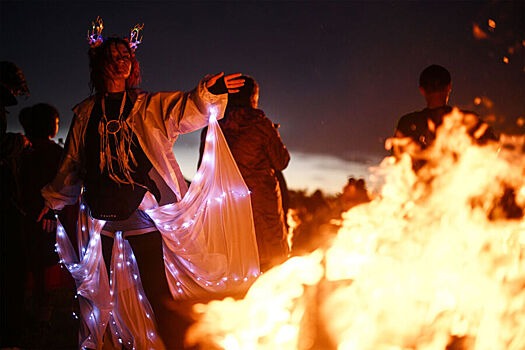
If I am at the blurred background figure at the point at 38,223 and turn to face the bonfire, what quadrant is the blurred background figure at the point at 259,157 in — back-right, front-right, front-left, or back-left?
front-left

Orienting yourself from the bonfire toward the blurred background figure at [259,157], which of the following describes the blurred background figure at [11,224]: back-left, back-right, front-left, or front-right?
front-left

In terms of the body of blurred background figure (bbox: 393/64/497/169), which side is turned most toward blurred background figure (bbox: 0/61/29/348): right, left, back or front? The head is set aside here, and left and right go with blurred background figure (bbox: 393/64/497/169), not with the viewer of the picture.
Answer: left

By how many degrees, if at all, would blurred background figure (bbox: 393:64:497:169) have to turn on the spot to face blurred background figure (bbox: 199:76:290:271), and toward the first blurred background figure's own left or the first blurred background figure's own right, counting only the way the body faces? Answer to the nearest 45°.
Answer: approximately 90° to the first blurred background figure's own left

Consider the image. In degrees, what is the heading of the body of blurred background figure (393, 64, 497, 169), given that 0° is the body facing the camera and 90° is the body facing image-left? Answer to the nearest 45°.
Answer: approximately 180°

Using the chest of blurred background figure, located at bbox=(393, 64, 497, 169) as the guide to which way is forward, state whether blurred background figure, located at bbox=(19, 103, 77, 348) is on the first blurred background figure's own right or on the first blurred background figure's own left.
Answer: on the first blurred background figure's own left
